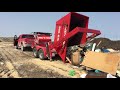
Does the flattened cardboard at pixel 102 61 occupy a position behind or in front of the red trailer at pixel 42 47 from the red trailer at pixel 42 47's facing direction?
behind

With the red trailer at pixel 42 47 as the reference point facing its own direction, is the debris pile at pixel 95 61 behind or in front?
behind

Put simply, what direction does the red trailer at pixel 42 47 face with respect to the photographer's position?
facing away from the viewer and to the left of the viewer
